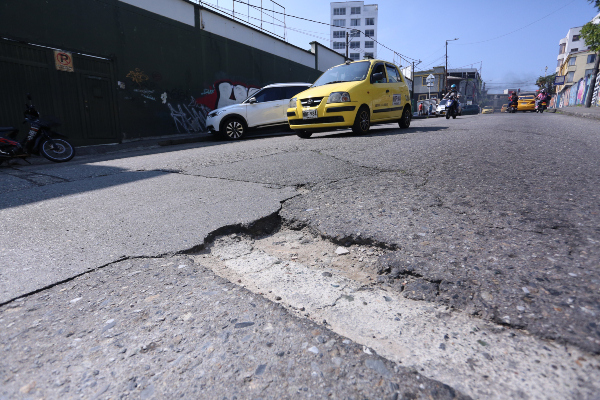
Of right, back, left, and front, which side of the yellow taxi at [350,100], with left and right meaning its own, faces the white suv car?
right

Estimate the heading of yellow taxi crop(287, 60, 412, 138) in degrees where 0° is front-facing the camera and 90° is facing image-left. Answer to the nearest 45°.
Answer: approximately 45°

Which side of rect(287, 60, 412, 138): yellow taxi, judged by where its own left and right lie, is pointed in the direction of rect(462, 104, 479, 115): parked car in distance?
back

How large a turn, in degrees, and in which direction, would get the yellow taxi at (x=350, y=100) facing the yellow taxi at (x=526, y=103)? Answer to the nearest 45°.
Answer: approximately 180°

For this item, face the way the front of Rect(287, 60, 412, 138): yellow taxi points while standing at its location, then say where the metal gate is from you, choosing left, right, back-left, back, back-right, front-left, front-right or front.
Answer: front-right

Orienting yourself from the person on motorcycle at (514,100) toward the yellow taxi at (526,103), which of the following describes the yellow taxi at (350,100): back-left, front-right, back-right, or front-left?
back-right

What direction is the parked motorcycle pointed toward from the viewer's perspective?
to the viewer's right

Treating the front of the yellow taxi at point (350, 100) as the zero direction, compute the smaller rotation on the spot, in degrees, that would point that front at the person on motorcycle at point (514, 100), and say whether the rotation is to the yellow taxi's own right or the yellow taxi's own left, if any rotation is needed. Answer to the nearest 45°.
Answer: approximately 180°

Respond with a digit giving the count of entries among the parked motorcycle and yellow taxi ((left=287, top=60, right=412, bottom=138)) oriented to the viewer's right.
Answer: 1
